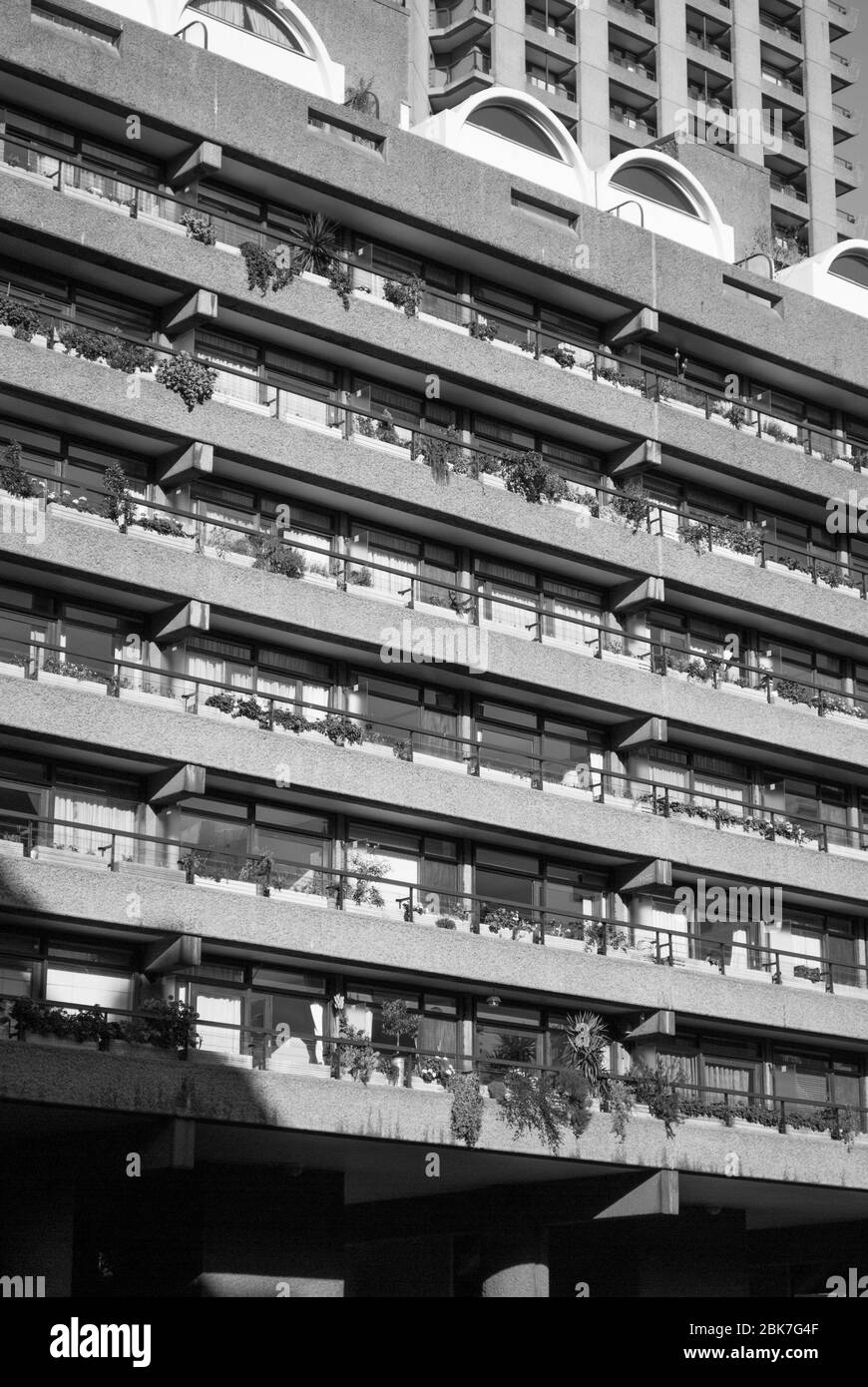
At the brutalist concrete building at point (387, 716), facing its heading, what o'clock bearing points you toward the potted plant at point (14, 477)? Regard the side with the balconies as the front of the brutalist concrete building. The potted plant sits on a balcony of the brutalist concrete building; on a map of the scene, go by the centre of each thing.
The potted plant is roughly at 3 o'clock from the brutalist concrete building.
